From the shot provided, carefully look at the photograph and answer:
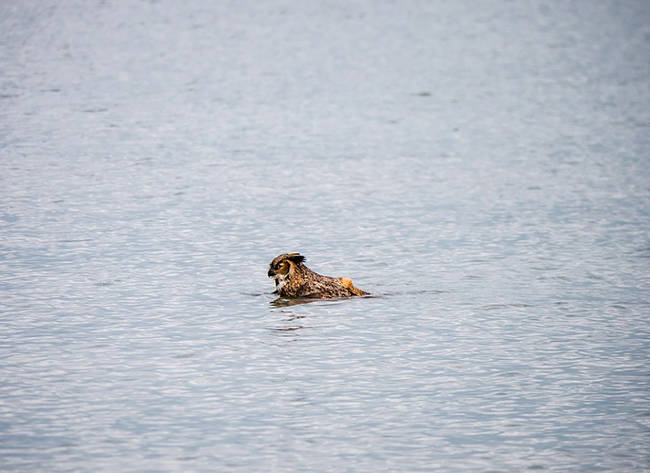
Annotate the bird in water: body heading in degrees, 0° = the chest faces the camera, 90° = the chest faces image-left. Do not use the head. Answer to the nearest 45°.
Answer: approximately 90°
